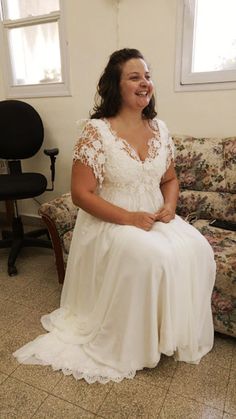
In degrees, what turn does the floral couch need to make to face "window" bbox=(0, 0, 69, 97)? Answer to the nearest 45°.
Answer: approximately 90° to its right

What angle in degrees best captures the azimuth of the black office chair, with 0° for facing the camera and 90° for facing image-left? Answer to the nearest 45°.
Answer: approximately 0°

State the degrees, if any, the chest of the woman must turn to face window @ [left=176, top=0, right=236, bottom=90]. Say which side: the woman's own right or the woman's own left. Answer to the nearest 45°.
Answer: approximately 90° to the woman's own left

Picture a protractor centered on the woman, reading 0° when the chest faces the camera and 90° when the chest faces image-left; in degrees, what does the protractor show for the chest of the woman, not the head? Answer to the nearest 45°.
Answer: approximately 315°

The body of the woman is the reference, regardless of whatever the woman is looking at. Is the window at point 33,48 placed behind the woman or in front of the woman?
behind

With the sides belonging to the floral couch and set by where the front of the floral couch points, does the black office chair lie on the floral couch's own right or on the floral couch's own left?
on the floral couch's own right

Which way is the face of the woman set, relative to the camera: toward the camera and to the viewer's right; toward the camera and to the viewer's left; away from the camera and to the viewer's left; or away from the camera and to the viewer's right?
toward the camera and to the viewer's right

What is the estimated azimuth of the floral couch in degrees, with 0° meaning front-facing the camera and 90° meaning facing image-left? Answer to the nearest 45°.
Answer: approximately 45°

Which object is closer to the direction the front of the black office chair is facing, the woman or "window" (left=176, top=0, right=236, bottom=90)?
the woman

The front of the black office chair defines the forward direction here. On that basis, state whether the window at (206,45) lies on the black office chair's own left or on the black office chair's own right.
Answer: on the black office chair's own left
